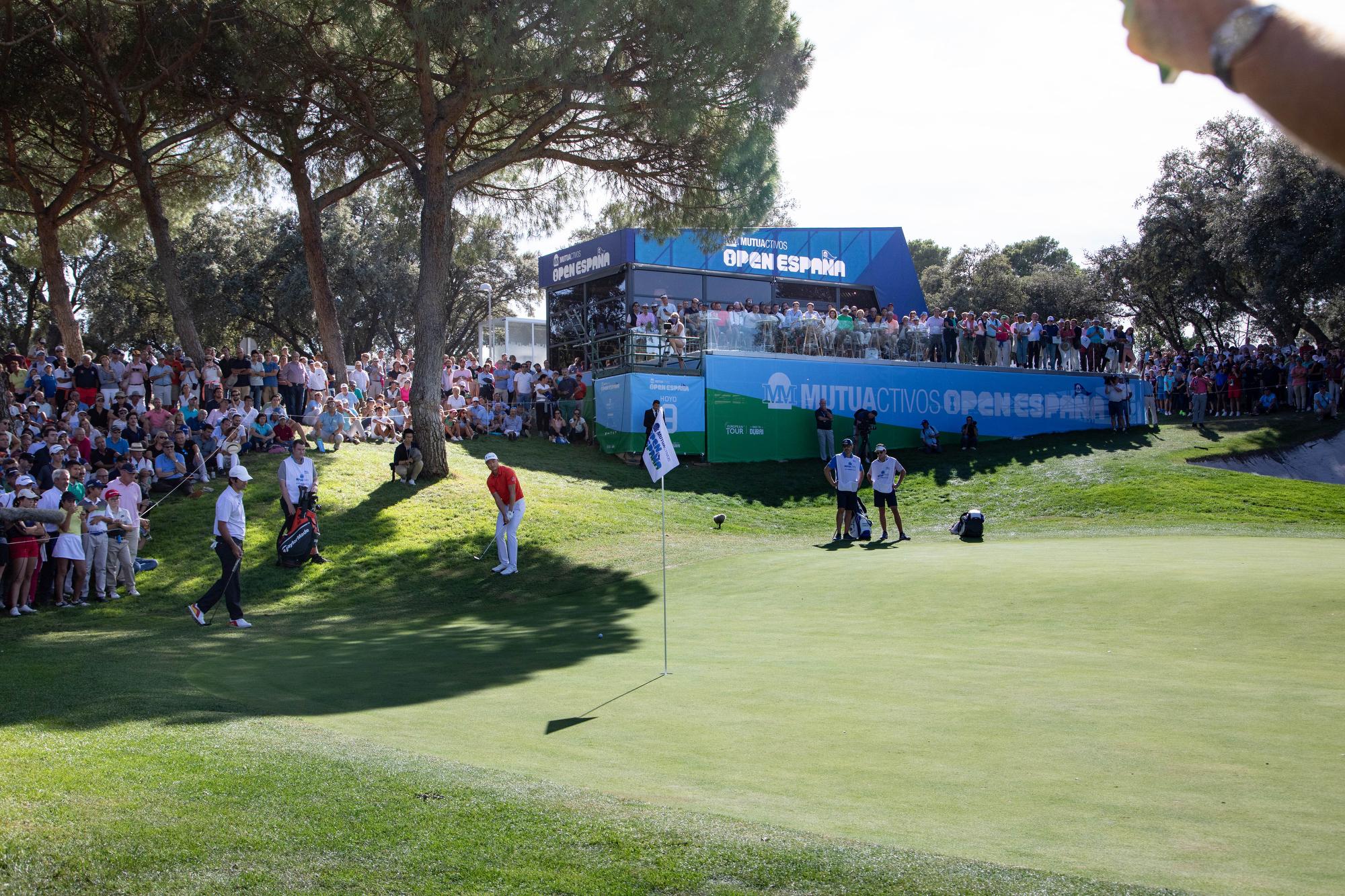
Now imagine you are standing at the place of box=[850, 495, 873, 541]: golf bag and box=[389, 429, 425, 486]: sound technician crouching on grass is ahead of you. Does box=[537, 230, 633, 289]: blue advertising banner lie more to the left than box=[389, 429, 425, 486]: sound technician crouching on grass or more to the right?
right

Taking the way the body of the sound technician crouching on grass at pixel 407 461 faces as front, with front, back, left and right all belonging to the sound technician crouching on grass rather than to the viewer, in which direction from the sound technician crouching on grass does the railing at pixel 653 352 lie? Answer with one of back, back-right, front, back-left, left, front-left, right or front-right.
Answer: back-left

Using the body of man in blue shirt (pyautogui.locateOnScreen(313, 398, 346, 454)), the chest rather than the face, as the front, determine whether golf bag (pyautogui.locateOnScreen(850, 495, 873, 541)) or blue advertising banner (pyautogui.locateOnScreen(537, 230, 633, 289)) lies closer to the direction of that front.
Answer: the golf bag

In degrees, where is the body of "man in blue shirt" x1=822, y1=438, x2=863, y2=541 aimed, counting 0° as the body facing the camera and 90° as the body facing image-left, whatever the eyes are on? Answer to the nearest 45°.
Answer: approximately 0°

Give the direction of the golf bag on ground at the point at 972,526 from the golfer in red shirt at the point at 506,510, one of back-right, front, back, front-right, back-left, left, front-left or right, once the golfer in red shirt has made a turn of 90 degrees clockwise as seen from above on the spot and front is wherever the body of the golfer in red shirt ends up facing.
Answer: back-right

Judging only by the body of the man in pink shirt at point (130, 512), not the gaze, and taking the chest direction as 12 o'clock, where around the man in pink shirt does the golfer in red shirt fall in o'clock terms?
The golfer in red shirt is roughly at 11 o'clock from the man in pink shirt.
